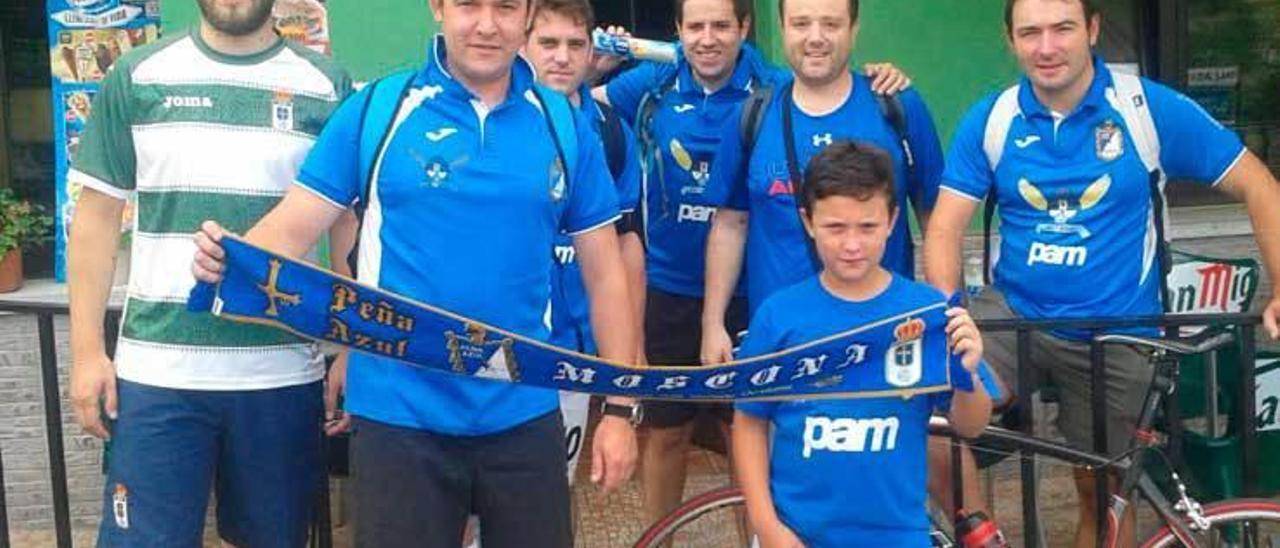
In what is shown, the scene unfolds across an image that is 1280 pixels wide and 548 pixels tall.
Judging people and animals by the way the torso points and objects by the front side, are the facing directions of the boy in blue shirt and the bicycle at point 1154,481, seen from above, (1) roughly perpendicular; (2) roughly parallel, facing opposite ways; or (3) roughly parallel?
roughly perpendicular

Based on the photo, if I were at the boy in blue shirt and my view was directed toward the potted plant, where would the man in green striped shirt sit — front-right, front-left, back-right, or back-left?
front-left

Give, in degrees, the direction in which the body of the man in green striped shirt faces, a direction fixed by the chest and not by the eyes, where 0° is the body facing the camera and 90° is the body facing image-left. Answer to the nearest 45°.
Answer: approximately 0°

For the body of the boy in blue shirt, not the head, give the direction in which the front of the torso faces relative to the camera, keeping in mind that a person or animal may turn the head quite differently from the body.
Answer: toward the camera

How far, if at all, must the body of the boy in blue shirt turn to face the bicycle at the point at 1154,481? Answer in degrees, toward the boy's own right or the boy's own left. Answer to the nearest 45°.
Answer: approximately 135° to the boy's own left

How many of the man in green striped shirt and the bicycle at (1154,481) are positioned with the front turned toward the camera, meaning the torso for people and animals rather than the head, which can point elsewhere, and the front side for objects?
1

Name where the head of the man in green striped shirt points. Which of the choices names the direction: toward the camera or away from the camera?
toward the camera

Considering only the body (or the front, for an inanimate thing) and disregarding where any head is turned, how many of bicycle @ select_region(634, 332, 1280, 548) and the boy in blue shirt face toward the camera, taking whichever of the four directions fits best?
1

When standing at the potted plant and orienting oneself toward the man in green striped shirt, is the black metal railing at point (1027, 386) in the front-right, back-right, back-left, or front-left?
front-left

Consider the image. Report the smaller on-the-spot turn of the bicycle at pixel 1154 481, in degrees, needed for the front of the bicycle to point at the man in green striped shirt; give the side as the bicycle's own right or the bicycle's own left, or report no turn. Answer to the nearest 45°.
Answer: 0° — it already faces them

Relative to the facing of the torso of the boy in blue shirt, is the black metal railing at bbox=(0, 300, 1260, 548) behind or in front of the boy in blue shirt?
behind

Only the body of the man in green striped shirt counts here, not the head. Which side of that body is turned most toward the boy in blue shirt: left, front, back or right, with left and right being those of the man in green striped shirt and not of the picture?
left

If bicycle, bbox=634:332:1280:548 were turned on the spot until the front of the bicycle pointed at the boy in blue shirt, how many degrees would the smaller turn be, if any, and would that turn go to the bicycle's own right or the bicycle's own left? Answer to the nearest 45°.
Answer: approximately 45° to the bicycle's own left

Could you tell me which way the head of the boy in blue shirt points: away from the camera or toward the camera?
toward the camera

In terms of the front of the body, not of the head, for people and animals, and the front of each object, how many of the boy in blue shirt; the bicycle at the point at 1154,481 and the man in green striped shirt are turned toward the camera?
2
